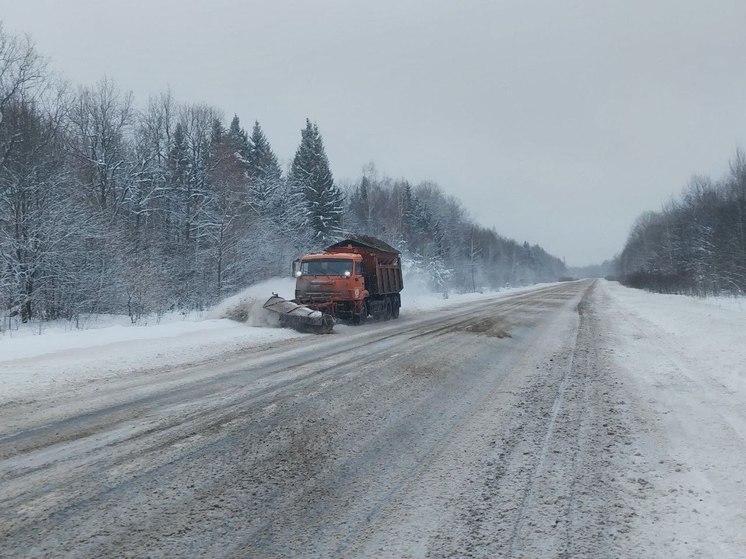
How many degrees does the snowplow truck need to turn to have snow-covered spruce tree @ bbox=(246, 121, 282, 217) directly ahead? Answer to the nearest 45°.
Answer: approximately 135° to its right

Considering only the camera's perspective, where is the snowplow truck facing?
facing the viewer and to the left of the viewer

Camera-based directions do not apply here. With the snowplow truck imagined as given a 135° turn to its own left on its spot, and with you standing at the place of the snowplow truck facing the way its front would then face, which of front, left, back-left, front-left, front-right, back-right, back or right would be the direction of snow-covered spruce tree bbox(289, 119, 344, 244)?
left
